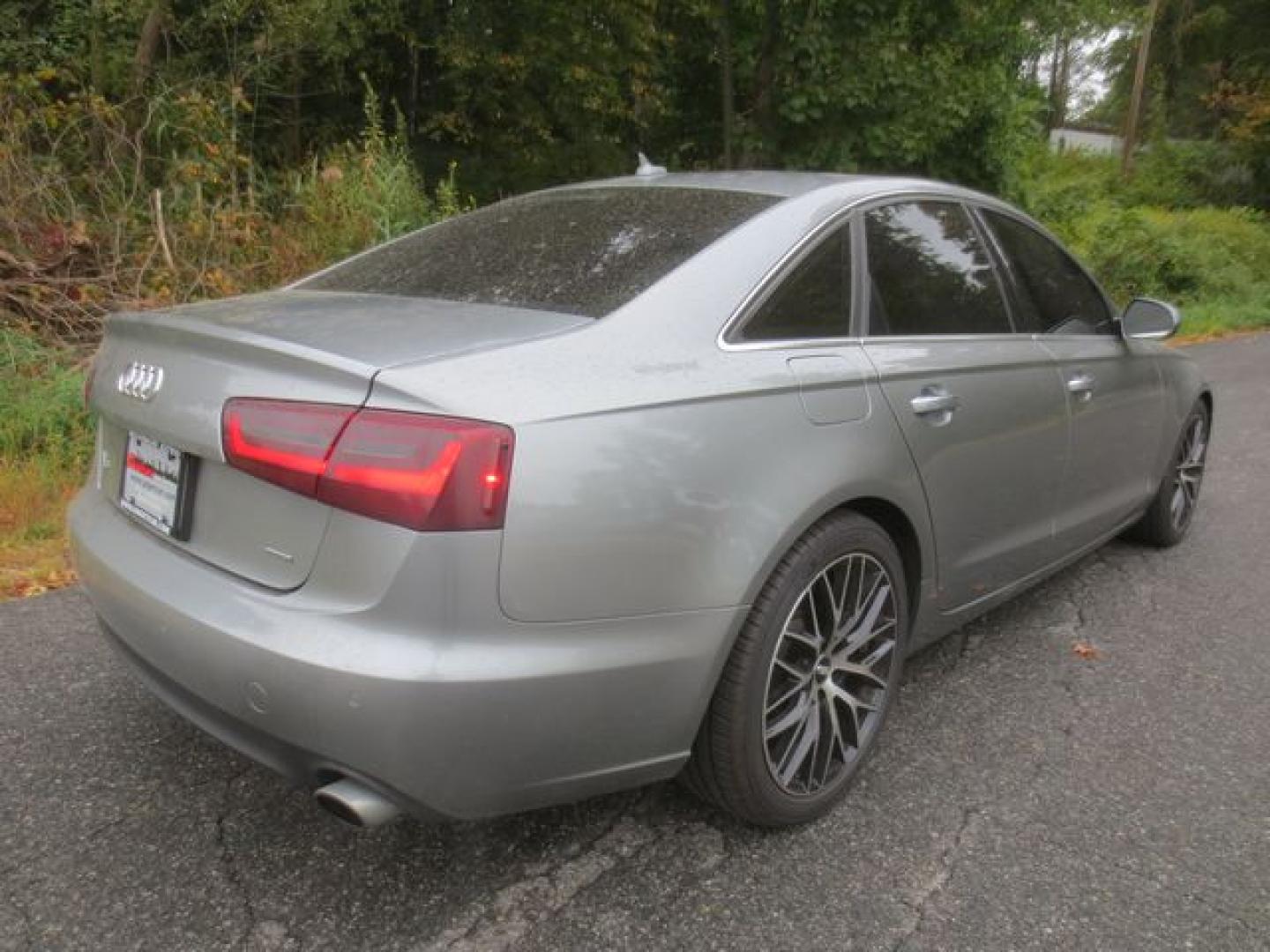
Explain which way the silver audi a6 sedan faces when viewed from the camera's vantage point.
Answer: facing away from the viewer and to the right of the viewer

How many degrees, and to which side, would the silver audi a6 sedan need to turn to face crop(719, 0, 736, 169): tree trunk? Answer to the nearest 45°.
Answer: approximately 45° to its left

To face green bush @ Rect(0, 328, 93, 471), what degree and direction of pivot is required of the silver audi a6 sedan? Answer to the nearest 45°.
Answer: approximately 90° to its left

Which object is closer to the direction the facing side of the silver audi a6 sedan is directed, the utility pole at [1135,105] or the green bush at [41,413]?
the utility pole
